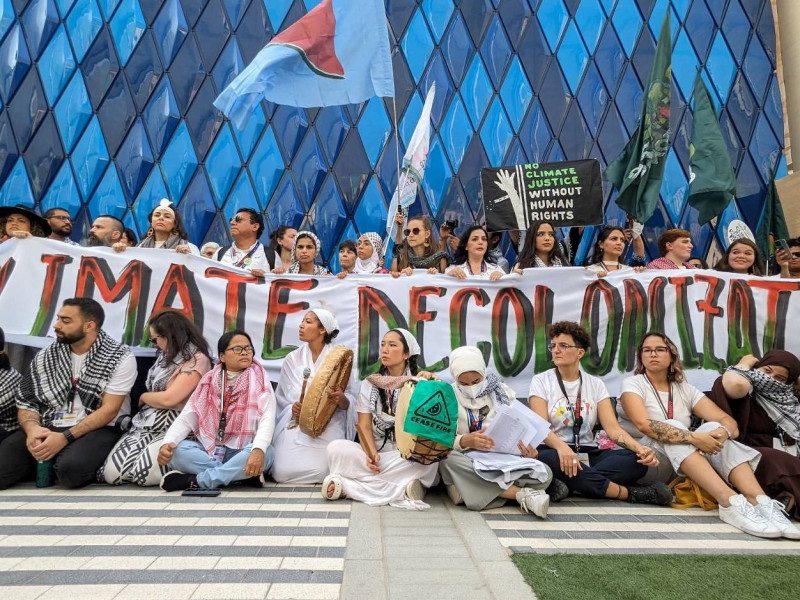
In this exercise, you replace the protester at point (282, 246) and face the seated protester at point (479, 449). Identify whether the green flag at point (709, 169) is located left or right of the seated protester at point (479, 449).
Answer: left

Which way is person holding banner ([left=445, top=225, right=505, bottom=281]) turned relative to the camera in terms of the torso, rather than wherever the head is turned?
toward the camera

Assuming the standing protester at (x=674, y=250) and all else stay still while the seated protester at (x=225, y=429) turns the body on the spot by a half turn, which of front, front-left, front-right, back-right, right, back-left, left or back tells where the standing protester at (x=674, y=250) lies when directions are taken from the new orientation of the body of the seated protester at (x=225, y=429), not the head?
right

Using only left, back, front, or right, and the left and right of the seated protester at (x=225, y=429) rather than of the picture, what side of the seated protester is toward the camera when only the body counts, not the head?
front

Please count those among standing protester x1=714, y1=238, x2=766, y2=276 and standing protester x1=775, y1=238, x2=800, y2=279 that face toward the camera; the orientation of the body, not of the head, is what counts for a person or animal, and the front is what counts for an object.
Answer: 2

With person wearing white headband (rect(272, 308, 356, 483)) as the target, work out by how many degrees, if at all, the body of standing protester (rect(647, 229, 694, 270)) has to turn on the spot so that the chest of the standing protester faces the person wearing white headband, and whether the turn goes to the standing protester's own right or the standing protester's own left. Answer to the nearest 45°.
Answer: approximately 90° to the standing protester's own right

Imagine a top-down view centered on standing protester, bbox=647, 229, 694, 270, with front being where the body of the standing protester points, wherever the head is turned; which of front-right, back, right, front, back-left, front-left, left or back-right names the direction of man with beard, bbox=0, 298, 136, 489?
right

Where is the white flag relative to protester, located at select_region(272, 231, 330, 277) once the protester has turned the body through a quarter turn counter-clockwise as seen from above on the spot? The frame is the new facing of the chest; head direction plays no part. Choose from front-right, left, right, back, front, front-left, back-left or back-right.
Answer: front-left

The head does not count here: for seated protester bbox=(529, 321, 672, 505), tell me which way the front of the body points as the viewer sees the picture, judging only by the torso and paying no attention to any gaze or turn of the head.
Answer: toward the camera

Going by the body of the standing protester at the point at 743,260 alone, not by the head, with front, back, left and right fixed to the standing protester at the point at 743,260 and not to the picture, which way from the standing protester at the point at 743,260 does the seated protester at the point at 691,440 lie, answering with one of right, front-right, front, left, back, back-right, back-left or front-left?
front

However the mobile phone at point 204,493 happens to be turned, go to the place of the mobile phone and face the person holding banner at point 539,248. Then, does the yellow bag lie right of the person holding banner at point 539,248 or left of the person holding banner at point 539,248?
right
